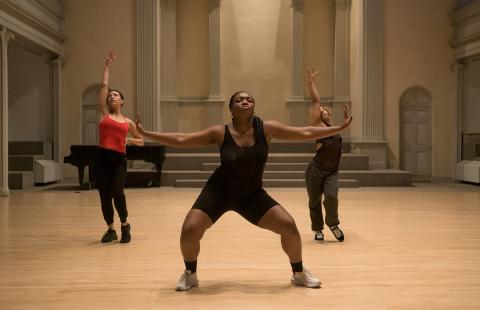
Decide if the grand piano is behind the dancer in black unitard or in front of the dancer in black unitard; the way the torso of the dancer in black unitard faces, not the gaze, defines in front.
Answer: behind

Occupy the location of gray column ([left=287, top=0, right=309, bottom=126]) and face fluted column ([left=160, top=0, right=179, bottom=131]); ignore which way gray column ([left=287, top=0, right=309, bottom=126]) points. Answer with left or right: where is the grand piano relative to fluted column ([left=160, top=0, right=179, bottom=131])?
left

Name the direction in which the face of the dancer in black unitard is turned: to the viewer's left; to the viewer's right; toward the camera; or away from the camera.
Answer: toward the camera

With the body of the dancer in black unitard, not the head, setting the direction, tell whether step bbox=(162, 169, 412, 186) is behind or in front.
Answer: behind

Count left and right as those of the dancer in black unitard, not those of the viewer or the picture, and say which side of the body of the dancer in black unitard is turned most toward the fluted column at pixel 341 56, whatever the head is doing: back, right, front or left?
back

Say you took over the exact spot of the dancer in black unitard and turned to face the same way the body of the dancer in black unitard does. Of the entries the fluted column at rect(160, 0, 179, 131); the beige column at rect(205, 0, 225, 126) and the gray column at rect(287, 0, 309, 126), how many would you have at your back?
3

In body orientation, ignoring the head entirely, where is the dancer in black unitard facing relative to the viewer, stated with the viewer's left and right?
facing the viewer

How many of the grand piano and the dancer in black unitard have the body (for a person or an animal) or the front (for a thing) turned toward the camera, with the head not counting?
1

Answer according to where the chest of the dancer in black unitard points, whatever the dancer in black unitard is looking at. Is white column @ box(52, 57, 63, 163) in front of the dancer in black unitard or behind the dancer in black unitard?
behind
